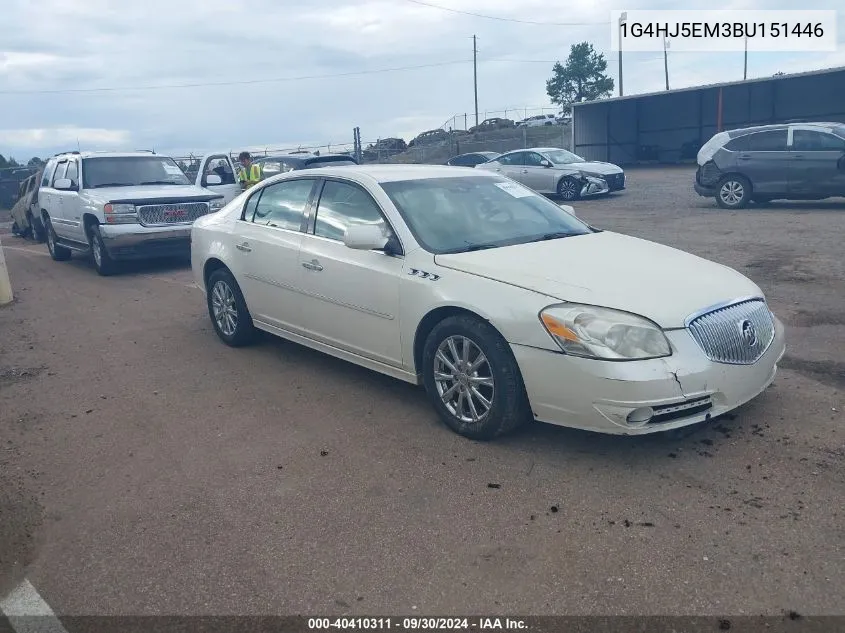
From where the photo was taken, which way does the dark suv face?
to the viewer's right

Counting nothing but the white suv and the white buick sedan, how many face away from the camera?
0

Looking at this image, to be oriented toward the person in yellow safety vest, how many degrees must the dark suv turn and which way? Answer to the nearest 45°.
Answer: approximately 180°

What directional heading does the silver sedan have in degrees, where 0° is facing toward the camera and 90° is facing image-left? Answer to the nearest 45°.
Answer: approximately 315°

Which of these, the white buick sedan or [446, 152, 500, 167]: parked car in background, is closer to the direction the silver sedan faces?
the white buick sedan

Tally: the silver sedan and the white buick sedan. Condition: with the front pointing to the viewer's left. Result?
0

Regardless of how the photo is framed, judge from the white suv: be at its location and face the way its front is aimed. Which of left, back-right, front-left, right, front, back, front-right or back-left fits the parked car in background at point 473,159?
left

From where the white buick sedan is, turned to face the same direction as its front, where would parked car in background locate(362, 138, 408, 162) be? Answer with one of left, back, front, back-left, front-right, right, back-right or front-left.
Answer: back-left

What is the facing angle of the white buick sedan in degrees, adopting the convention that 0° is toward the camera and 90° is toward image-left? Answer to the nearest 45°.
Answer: approximately 315°

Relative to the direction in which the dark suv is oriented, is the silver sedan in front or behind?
behind

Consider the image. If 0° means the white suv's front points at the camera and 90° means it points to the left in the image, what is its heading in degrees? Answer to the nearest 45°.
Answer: approximately 315°
